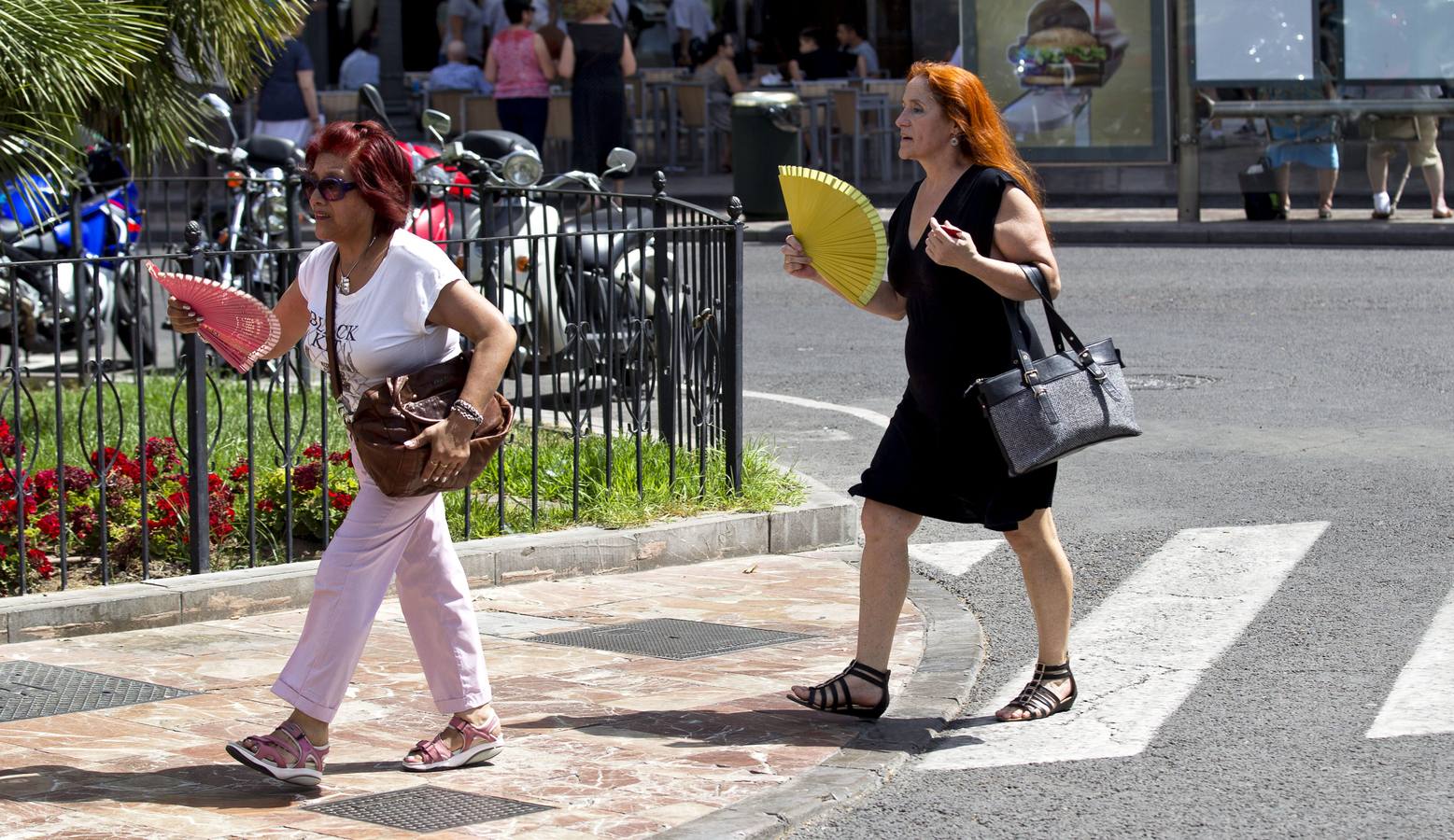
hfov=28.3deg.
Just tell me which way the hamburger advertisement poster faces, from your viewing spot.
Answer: facing the viewer

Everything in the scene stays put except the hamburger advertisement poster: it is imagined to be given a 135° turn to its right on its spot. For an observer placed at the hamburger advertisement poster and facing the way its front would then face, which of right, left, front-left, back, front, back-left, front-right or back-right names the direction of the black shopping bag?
back

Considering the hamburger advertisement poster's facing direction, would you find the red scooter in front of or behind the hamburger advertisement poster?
in front

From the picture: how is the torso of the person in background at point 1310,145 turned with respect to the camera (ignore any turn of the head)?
toward the camera

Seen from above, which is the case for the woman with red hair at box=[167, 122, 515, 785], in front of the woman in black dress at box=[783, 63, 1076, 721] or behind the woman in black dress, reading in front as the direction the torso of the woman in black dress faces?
in front

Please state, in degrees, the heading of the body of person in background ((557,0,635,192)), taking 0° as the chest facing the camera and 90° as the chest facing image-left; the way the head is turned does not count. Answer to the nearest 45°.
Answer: approximately 180°

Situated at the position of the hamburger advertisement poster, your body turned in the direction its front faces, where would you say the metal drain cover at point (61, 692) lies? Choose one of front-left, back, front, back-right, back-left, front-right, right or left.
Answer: front

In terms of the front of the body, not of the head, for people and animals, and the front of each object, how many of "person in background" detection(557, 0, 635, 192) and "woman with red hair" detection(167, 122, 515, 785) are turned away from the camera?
1

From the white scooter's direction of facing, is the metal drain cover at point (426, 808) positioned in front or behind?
in front

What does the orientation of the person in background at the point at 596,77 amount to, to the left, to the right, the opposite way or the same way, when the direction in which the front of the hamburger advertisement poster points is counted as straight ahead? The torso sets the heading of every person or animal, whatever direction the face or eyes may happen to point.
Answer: the opposite way

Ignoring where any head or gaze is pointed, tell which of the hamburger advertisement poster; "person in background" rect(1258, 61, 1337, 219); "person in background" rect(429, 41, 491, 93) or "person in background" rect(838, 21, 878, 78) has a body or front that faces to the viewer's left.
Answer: "person in background" rect(838, 21, 878, 78)

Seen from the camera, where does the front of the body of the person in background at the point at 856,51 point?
to the viewer's left

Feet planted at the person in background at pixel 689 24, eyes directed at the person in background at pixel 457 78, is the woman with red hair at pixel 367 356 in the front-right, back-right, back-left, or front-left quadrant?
front-left
